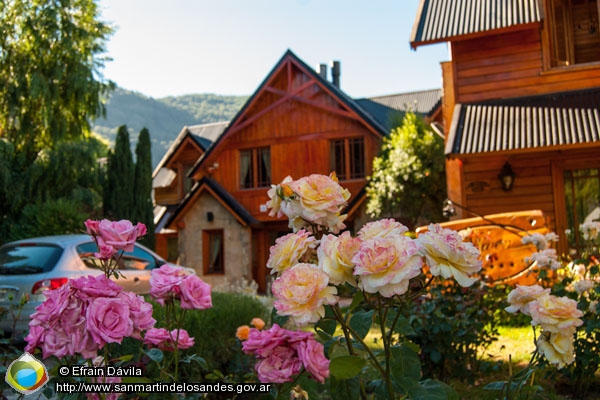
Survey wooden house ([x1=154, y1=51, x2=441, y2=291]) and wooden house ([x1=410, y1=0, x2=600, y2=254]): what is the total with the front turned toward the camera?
2

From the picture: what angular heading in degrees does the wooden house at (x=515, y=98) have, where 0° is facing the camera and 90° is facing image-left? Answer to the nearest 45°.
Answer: approximately 0°

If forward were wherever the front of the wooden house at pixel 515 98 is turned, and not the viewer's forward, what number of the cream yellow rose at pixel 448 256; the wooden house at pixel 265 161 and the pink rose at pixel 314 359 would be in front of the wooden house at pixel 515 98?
2

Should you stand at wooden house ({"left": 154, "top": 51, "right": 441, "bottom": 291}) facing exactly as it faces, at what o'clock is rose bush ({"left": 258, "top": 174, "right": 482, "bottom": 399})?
The rose bush is roughly at 12 o'clock from the wooden house.

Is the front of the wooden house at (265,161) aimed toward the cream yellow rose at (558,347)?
yes

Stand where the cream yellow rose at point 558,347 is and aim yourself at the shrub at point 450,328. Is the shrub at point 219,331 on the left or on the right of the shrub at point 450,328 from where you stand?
left

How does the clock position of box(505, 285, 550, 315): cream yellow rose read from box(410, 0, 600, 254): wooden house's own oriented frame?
The cream yellow rose is roughly at 12 o'clock from the wooden house.

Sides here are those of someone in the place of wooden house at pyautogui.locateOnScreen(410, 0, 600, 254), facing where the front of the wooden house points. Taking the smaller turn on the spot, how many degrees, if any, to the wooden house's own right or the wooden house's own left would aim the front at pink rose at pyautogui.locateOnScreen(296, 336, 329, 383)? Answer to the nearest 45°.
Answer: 0° — it already faces it

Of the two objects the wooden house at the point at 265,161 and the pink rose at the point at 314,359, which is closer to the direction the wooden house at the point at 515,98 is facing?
the pink rose
